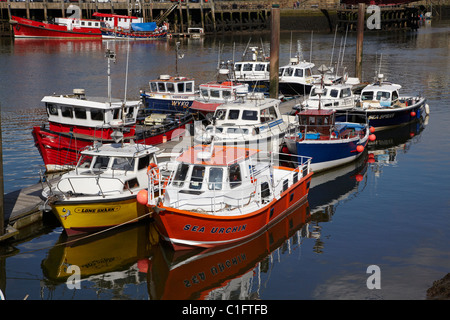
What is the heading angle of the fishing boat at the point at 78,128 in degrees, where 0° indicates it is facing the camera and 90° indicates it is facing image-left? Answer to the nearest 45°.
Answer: approximately 45°

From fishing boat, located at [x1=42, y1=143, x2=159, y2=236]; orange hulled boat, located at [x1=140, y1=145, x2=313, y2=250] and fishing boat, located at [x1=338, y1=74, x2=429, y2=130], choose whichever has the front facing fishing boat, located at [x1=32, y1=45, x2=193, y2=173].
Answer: fishing boat, located at [x1=338, y1=74, x2=429, y2=130]

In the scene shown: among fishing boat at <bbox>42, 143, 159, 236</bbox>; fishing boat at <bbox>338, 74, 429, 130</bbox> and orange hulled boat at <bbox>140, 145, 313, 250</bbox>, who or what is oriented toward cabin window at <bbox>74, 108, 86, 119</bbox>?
fishing boat at <bbox>338, 74, 429, 130</bbox>

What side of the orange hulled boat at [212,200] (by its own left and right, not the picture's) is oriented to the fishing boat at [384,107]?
back

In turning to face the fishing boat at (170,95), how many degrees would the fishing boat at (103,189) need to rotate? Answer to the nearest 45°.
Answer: approximately 135° to its right

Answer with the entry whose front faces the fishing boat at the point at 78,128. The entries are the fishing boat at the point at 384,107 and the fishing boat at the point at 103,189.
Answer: the fishing boat at the point at 384,107

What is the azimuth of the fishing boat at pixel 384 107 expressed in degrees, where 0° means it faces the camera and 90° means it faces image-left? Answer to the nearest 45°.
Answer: approximately 45°

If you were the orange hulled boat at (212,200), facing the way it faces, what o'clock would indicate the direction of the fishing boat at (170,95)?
The fishing boat is roughly at 4 o'clock from the orange hulled boat.

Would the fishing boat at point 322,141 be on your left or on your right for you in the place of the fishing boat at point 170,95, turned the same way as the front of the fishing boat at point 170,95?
on your left

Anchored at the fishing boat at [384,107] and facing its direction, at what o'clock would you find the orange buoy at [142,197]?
The orange buoy is roughly at 11 o'clock from the fishing boat.
